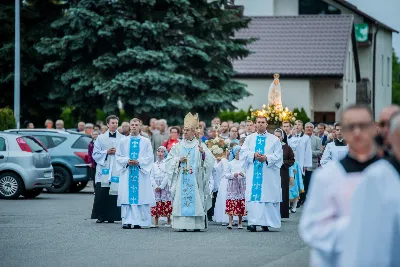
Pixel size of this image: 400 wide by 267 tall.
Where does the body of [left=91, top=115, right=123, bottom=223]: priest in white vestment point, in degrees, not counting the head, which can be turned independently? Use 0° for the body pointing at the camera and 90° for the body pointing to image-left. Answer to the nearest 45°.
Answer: approximately 315°

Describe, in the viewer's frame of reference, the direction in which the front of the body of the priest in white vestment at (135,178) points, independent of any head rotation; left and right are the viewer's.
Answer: facing the viewer

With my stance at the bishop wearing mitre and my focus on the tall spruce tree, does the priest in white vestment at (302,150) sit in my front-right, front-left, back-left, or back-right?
front-right

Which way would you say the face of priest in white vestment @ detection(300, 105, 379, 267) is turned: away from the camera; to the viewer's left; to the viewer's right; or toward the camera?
toward the camera

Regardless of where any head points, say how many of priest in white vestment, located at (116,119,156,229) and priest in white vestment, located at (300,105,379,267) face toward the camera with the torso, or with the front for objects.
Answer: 2

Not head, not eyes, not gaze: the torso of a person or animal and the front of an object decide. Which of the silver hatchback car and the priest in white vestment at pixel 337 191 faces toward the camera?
the priest in white vestment

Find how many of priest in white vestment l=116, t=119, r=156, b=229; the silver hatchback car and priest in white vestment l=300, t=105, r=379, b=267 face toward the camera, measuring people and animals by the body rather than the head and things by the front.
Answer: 2

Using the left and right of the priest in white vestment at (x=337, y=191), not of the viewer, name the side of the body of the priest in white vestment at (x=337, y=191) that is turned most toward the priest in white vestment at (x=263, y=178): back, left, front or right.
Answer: back

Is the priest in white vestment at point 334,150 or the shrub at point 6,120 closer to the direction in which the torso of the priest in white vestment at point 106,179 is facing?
the priest in white vestment

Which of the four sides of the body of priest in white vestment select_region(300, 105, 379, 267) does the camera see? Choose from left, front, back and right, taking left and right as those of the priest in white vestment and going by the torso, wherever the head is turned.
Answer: front

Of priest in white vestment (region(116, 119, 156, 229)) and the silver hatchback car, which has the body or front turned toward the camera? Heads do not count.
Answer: the priest in white vestment
